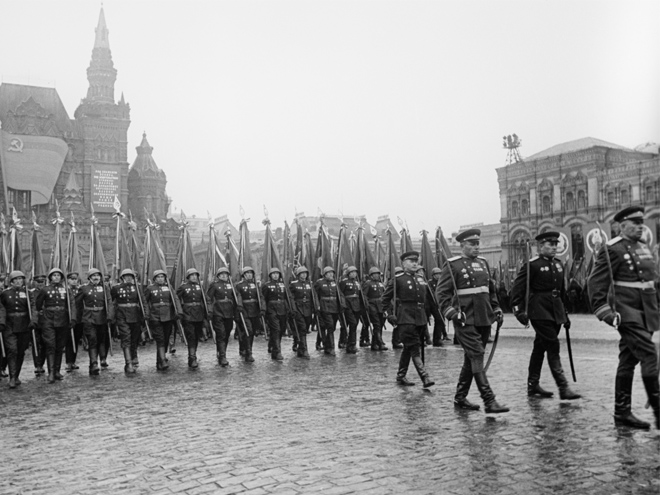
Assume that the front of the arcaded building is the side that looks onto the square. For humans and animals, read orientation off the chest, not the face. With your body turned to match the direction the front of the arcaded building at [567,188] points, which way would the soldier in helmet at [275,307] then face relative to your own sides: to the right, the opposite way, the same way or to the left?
to the left

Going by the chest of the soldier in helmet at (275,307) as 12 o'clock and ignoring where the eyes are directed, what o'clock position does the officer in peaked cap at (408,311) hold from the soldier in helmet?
The officer in peaked cap is roughly at 1 o'clock from the soldier in helmet.

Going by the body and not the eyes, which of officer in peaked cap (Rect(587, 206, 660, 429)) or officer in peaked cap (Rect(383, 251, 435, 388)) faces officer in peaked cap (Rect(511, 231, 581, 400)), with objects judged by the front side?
officer in peaked cap (Rect(383, 251, 435, 388))

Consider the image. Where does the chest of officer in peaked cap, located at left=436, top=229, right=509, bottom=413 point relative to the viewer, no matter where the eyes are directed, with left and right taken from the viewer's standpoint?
facing the viewer and to the right of the viewer

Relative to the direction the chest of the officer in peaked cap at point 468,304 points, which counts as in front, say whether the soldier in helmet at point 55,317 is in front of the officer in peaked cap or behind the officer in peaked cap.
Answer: behind

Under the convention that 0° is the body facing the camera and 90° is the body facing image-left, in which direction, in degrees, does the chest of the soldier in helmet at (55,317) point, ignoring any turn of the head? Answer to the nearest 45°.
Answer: approximately 0°

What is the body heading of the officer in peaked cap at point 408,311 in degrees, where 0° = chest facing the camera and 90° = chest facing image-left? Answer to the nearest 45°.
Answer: approximately 315°

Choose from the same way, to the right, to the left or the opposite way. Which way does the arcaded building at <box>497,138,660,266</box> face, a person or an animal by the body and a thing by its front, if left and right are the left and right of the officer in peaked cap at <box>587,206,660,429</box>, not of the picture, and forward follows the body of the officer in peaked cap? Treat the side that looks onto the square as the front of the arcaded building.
to the right

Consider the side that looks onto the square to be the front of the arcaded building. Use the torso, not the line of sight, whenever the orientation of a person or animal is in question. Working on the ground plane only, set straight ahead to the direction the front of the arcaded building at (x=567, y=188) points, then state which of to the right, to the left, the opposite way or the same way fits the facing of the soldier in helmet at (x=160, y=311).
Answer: to the left

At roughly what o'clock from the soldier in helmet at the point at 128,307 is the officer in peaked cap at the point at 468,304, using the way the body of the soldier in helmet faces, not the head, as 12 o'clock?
The officer in peaked cap is roughly at 11 o'clock from the soldier in helmet.
